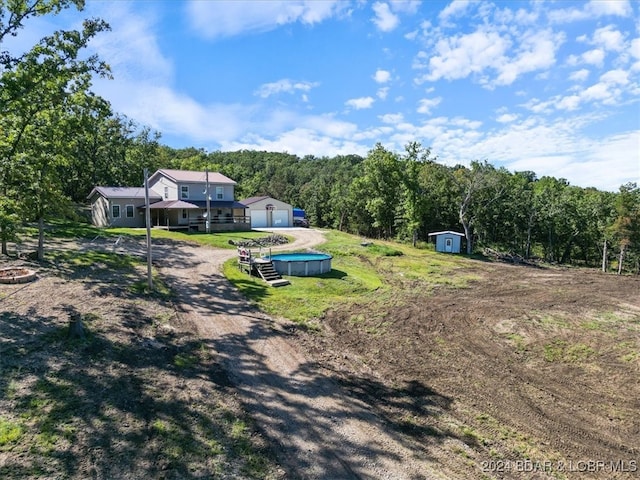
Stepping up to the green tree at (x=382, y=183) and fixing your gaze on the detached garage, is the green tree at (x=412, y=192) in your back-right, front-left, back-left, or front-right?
back-left

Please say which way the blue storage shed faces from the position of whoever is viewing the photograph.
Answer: facing the viewer

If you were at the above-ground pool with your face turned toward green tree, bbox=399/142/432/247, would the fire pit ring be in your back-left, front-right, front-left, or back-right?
back-left

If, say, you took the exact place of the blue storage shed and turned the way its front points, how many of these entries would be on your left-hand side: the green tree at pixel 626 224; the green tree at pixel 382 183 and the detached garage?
1

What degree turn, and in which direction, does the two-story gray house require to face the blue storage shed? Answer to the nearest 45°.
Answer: approximately 45° to its left

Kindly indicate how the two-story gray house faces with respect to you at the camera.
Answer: facing the viewer and to the right of the viewer

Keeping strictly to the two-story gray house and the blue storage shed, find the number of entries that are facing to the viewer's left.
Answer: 0

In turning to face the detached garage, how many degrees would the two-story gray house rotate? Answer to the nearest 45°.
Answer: approximately 90° to its left

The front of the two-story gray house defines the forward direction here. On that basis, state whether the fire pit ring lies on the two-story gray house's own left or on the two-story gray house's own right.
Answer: on the two-story gray house's own right

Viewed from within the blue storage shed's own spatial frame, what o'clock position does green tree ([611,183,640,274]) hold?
The green tree is roughly at 9 o'clock from the blue storage shed.

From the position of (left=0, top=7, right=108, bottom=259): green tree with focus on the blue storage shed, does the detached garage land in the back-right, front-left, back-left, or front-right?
front-left

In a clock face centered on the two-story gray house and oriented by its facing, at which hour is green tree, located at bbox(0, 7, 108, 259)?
The green tree is roughly at 2 o'clock from the two-story gray house.

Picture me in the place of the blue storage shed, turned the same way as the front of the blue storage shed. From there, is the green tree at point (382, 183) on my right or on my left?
on my right

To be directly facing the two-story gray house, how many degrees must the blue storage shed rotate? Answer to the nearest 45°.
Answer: approximately 90° to its right

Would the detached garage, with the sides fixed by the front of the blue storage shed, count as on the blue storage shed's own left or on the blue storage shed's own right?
on the blue storage shed's own right
